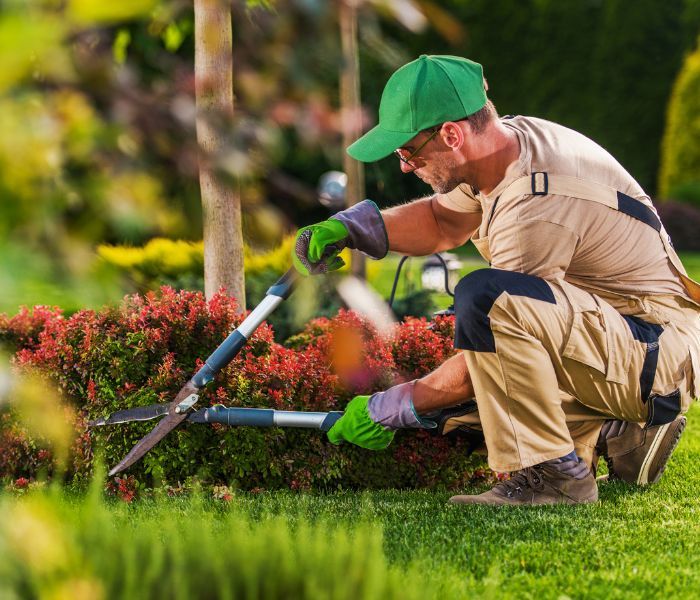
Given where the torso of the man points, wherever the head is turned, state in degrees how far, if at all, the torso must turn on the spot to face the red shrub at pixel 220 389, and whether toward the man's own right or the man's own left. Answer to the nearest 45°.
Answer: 0° — they already face it

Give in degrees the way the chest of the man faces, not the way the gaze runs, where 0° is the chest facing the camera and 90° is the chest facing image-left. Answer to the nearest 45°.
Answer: approximately 90°

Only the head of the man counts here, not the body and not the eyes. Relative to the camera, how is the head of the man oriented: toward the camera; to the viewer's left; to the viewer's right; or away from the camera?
to the viewer's left
